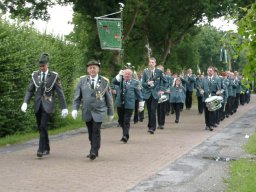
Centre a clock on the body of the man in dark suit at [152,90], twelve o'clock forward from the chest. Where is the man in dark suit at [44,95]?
the man in dark suit at [44,95] is roughly at 1 o'clock from the man in dark suit at [152,90].

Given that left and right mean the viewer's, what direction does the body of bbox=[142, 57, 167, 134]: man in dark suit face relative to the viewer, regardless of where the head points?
facing the viewer

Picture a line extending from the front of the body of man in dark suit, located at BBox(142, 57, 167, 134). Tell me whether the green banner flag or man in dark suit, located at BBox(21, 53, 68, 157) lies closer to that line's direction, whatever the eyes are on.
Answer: the man in dark suit

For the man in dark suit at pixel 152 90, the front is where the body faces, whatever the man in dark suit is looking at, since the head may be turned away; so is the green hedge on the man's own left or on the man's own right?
on the man's own right

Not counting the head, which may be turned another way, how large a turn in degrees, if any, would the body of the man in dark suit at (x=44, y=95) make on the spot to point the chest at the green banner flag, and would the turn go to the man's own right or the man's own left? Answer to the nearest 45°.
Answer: approximately 180°

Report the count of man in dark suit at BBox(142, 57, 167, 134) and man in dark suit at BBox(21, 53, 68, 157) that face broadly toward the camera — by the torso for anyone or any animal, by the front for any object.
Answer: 2

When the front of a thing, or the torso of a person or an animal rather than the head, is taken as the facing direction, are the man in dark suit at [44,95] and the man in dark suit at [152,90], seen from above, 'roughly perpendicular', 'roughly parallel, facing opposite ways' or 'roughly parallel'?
roughly parallel

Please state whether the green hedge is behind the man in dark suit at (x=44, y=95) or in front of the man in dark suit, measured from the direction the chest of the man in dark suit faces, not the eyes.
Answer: behind

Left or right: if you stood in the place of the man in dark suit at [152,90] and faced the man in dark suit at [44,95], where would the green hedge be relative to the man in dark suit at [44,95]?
right
